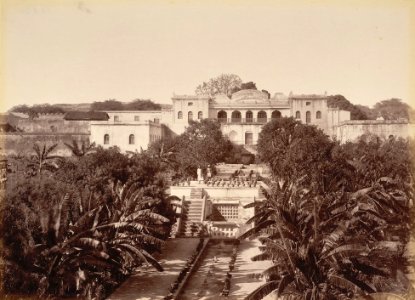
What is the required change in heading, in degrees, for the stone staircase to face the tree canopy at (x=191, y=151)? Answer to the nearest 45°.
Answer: approximately 180°

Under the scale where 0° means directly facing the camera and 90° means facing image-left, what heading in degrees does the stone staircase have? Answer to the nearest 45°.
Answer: approximately 0°
